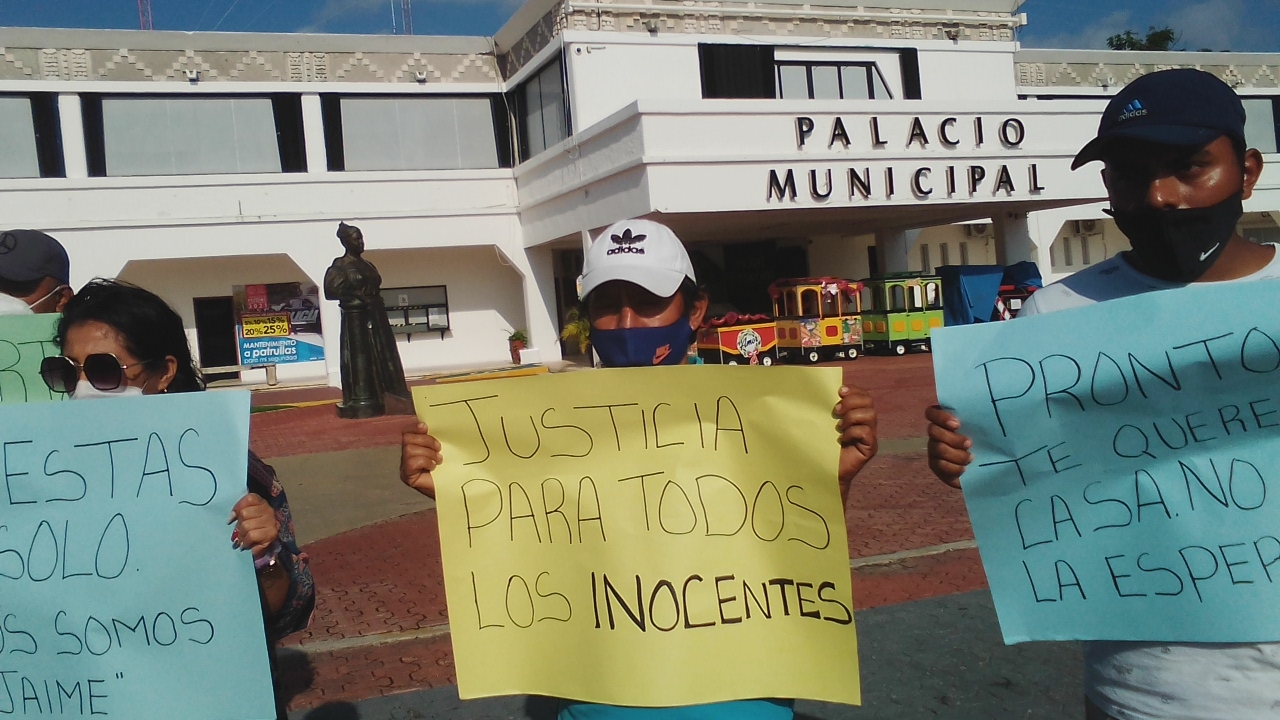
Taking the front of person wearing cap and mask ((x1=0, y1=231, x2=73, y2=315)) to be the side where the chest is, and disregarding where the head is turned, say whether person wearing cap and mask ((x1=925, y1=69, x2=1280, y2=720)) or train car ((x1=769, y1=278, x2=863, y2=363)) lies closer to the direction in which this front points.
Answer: the person wearing cap and mask

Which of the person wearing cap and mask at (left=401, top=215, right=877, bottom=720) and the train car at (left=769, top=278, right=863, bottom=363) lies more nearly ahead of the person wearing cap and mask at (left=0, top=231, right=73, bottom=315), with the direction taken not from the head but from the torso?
the person wearing cap and mask

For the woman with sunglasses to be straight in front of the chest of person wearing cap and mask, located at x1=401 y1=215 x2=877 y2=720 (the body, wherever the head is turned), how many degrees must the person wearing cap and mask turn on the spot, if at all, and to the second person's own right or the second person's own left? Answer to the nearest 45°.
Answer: approximately 90° to the second person's own right

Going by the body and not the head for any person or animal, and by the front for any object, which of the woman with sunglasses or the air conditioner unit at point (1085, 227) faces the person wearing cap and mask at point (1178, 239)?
the air conditioner unit

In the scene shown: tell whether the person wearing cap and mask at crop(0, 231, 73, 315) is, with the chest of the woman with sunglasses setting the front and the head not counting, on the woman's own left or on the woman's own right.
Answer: on the woman's own right

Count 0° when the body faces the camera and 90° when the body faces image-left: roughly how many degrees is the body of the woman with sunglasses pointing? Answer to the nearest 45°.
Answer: approximately 45°

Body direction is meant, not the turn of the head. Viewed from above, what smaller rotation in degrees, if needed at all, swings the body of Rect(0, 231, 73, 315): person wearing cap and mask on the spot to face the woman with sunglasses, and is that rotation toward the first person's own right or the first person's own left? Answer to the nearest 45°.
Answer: approximately 45° to the first person's own left
